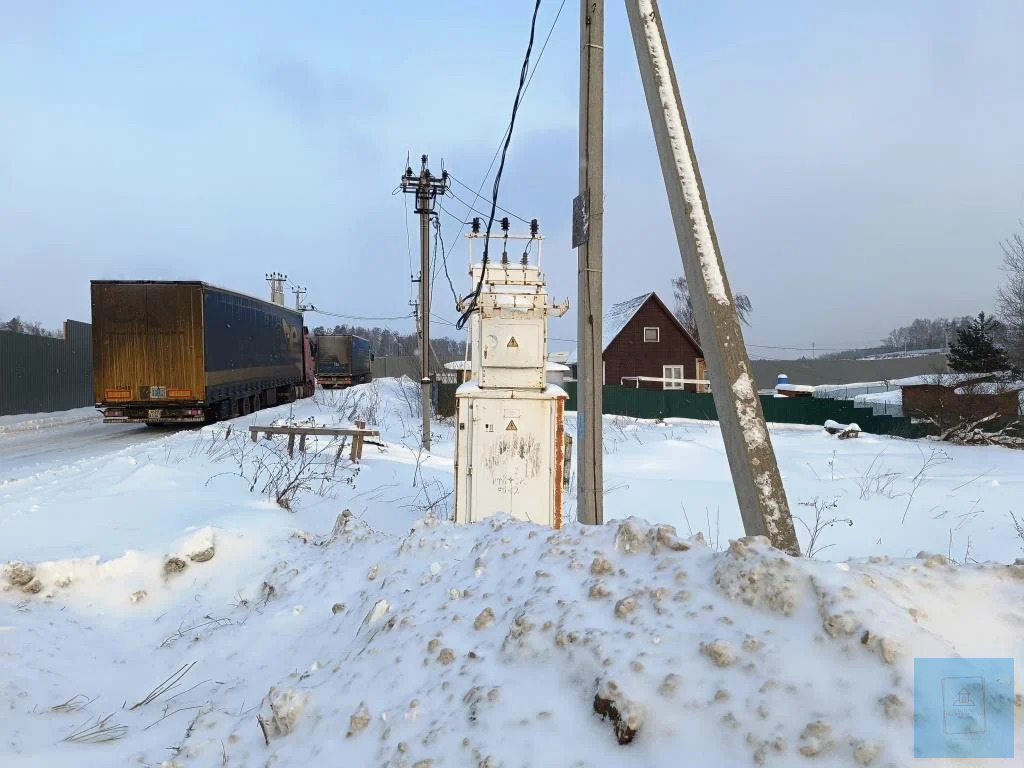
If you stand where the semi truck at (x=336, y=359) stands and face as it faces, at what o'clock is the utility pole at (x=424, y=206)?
The utility pole is roughly at 6 o'clock from the semi truck.

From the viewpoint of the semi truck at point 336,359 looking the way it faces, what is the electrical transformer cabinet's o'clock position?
The electrical transformer cabinet is roughly at 6 o'clock from the semi truck.

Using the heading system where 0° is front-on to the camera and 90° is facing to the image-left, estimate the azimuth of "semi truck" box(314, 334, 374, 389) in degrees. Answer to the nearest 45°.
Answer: approximately 180°

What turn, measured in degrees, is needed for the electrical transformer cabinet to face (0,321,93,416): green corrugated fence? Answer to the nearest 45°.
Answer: approximately 135° to its right

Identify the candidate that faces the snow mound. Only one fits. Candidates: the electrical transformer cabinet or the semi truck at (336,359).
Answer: the electrical transformer cabinet

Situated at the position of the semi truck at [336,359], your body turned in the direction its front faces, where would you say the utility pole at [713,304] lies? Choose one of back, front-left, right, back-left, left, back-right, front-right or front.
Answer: back

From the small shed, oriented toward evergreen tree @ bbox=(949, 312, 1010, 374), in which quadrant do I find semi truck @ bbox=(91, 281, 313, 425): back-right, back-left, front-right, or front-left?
back-left

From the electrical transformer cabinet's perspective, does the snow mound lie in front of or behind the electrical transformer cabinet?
in front

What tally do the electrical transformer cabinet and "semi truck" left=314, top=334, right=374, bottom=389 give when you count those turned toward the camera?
1

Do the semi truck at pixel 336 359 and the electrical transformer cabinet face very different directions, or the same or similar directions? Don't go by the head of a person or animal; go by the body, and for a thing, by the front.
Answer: very different directions
